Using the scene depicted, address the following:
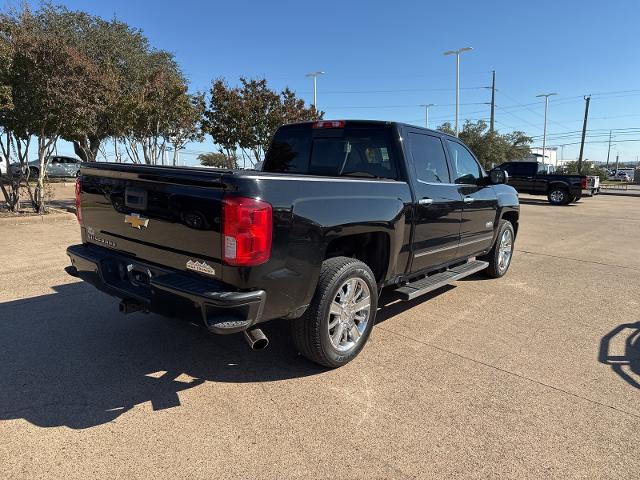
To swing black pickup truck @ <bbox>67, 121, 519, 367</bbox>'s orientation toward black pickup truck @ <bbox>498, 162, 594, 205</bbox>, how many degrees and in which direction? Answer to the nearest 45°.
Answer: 0° — it already faces it

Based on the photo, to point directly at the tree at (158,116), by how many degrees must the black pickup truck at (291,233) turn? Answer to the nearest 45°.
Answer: approximately 45° to its left

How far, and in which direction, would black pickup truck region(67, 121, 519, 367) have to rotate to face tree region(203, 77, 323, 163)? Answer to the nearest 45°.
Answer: approximately 45° to its left

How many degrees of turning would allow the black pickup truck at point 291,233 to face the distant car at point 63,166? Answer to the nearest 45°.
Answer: approximately 90° to its left

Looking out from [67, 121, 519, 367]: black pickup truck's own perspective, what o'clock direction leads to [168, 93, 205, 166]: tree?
The tree is roughly at 10 o'clock from the black pickup truck.

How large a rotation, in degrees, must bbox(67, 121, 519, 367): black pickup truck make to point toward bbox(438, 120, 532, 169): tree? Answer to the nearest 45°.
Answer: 0° — it already faces it

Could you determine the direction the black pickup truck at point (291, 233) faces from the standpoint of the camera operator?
facing away from the viewer and to the right of the viewer

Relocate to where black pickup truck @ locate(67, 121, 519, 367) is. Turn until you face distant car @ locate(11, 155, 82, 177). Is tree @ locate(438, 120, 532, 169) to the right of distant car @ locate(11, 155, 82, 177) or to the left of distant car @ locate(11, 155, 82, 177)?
right
